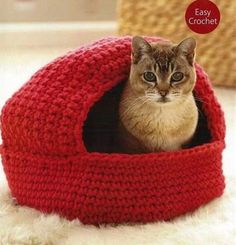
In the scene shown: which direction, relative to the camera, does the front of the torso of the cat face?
toward the camera
